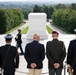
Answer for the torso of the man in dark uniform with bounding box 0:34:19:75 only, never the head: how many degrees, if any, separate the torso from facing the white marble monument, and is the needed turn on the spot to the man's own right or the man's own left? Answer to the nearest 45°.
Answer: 0° — they already face it

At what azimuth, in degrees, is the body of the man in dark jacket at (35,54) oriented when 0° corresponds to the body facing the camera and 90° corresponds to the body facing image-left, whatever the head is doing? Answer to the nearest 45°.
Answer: approximately 180°

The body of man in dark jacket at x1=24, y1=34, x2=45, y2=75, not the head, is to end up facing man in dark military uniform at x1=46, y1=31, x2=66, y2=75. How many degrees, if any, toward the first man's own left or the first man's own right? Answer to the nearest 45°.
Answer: approximately 90° to the first man's own right

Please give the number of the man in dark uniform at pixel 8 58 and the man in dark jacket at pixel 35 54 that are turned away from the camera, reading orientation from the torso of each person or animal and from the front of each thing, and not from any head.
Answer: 2

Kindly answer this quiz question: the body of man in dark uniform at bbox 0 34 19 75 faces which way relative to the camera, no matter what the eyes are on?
away from the camera

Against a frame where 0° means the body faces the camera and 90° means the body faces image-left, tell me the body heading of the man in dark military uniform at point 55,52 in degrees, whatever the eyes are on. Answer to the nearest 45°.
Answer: approximately 180°

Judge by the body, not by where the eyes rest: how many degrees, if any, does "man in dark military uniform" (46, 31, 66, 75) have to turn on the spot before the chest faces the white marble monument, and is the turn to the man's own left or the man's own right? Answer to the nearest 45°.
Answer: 0° — they already face it

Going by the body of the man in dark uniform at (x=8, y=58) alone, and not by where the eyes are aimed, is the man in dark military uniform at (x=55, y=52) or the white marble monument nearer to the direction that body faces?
the white marble monument
